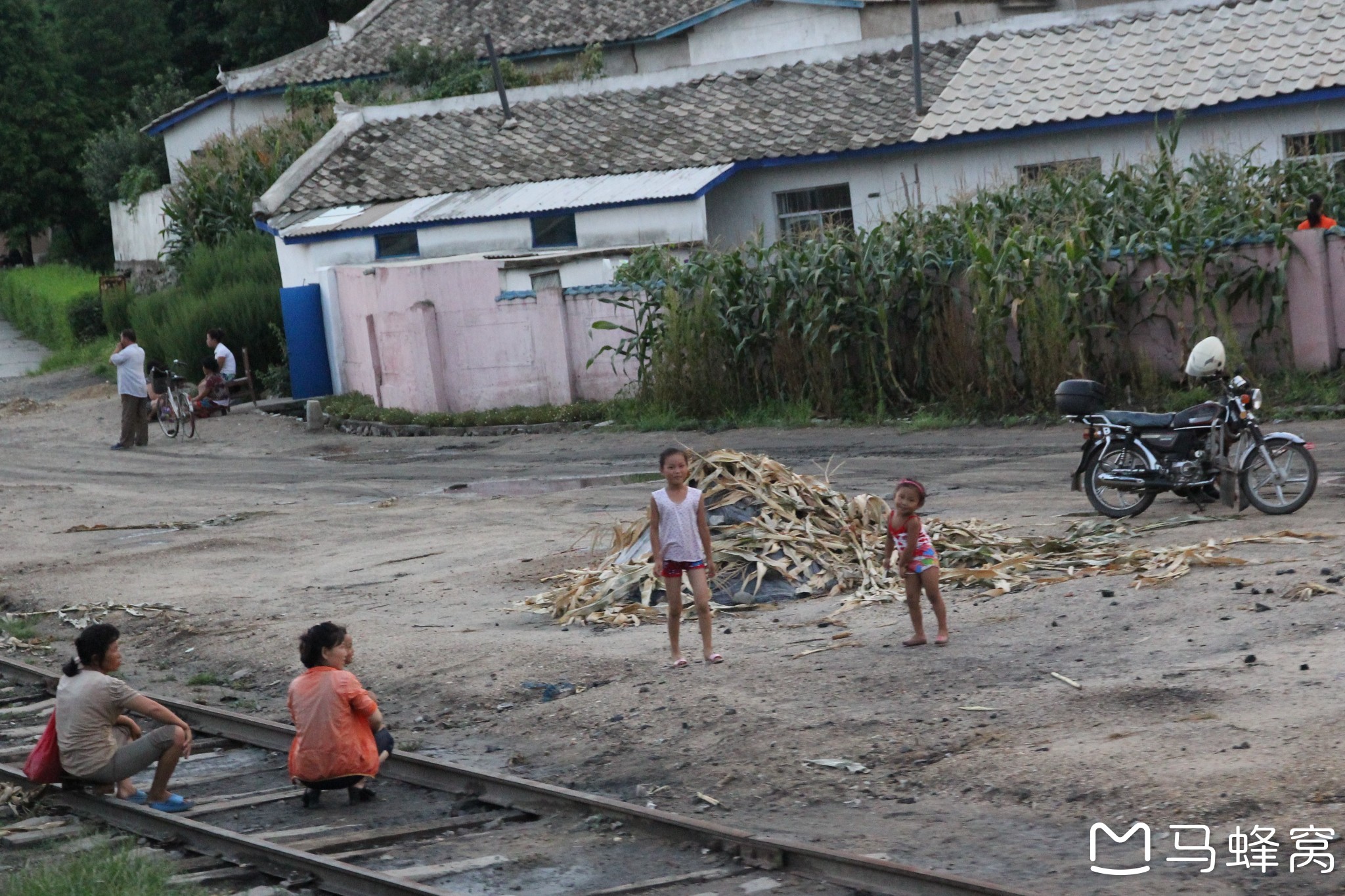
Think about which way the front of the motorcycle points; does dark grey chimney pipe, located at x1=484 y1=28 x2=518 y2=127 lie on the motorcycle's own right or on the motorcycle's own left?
on the motorcycle's own left

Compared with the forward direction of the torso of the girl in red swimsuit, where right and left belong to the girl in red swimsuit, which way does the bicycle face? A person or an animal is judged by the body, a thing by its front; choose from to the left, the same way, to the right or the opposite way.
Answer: the same way

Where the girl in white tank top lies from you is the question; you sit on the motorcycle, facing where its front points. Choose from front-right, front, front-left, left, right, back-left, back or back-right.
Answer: back-right

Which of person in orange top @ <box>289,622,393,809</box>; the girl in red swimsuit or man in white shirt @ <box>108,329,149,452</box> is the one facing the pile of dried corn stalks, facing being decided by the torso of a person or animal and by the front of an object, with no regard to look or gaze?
the person in orange top

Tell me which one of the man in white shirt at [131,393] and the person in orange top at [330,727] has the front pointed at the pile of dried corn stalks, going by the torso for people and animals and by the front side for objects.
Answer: the person in orange top

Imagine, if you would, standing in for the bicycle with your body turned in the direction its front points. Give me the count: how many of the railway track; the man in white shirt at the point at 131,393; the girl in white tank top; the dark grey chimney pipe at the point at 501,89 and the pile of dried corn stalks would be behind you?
1

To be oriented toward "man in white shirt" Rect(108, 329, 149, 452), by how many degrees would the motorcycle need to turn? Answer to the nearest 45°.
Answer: approximately 135° to its left

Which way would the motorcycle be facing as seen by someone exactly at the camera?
facing to the right of the viewer

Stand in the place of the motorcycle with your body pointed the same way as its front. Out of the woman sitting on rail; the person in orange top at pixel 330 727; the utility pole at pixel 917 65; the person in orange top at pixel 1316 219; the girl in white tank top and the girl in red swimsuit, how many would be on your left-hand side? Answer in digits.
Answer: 2

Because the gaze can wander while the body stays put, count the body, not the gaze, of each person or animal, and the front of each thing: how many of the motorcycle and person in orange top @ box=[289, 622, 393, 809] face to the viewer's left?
0

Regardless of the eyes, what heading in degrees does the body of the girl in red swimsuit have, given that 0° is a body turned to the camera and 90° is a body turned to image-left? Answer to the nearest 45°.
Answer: approximately 45°

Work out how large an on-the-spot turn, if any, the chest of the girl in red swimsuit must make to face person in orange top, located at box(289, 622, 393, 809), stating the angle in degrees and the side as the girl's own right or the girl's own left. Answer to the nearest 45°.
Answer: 0° — they already face them

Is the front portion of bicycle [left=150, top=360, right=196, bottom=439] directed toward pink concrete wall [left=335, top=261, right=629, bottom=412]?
no

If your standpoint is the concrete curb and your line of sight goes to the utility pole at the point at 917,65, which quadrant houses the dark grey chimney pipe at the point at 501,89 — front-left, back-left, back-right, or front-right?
front-left

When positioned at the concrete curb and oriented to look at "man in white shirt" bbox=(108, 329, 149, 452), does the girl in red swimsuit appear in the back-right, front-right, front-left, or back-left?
back-left

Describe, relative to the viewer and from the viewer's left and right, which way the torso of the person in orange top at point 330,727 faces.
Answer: facing away from the viewer and to the right of the viewer

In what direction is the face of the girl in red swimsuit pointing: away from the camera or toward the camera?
toward the camera

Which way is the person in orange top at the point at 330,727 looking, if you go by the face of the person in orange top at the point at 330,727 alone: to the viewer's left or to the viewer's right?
to the viewer's right
